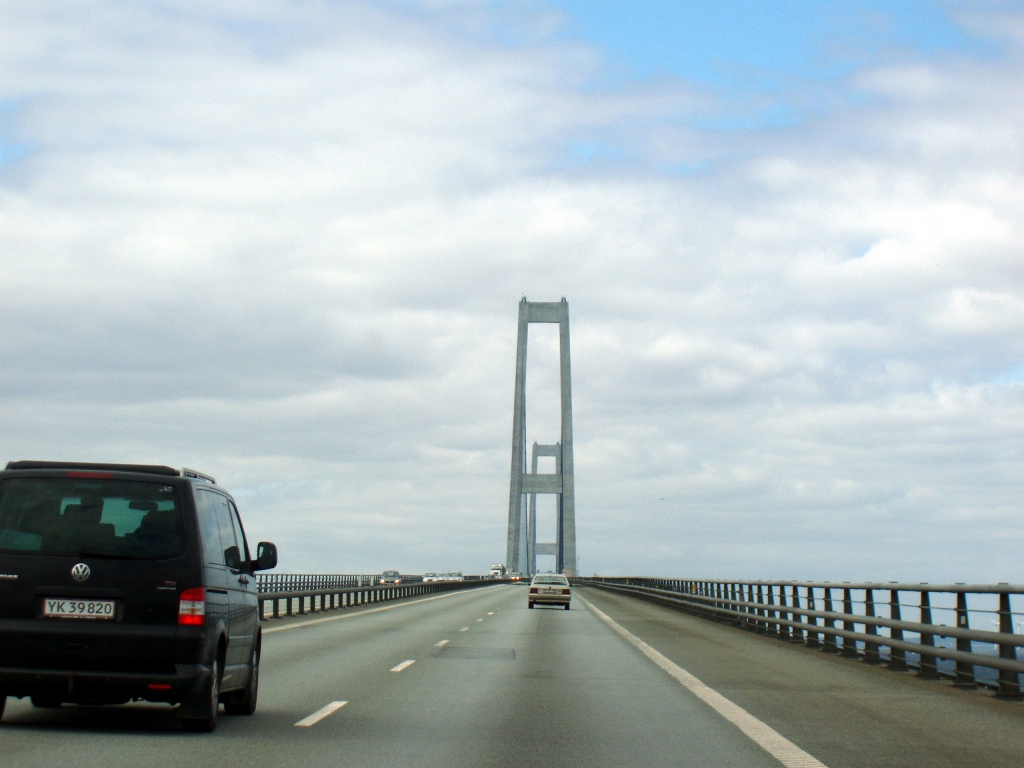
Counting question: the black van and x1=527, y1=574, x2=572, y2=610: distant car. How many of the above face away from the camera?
2

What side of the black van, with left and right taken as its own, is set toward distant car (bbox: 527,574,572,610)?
front

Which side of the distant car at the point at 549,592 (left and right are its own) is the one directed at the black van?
back

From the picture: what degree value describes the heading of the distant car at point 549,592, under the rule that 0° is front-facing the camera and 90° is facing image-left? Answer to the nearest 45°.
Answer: approximately 180°

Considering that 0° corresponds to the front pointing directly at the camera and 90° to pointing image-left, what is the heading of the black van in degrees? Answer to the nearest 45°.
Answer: approximately 180°
